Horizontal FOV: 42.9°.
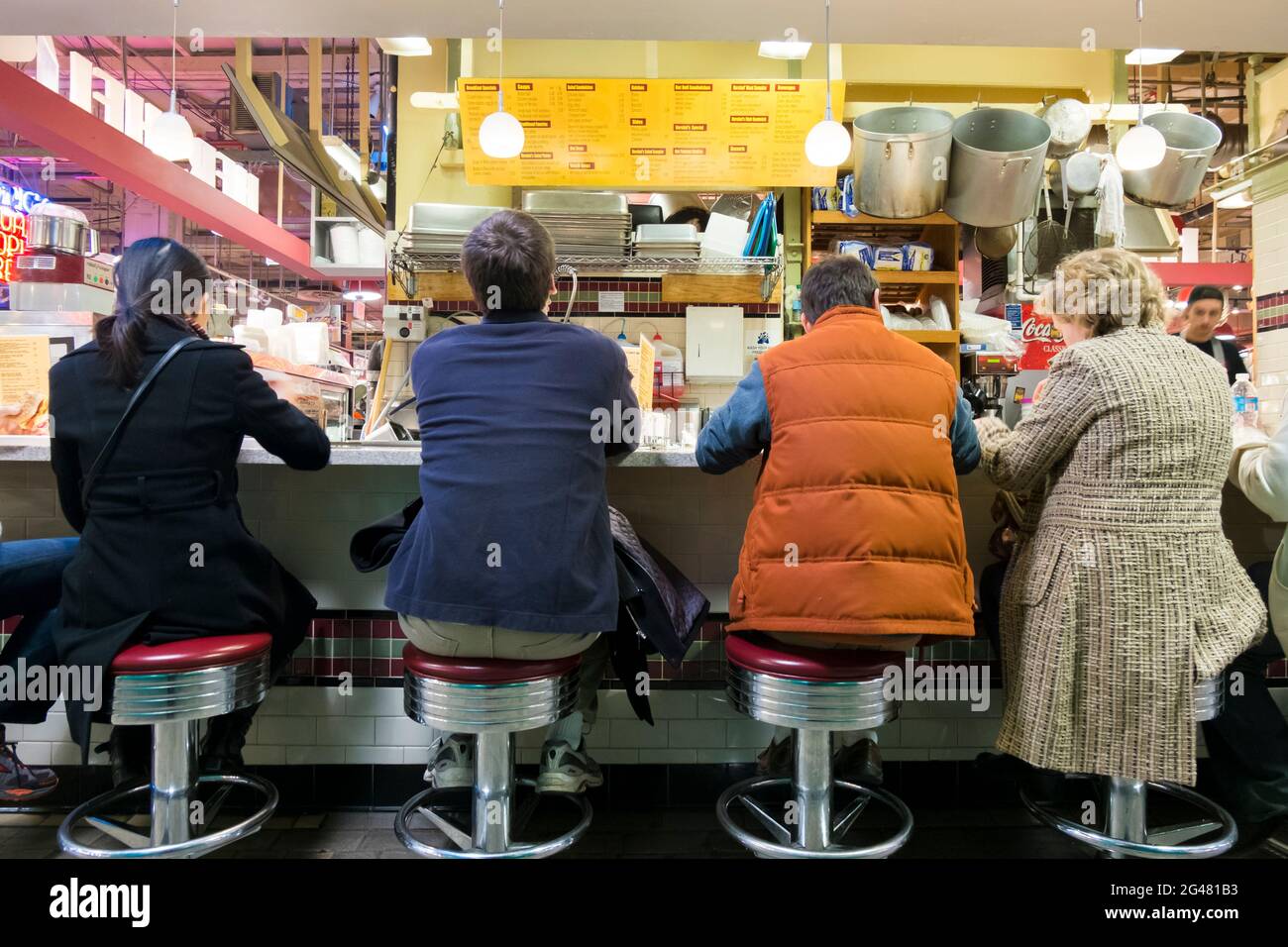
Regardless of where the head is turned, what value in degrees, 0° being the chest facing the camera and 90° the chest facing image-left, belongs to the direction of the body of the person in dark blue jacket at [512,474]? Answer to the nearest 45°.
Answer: approximately 180°

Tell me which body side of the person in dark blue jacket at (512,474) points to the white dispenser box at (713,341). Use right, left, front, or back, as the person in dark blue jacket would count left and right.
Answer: front

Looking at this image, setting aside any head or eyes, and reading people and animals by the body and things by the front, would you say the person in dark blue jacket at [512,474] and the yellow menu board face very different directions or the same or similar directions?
very different directions

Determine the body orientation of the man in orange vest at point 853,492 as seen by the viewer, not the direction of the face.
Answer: away from the camera

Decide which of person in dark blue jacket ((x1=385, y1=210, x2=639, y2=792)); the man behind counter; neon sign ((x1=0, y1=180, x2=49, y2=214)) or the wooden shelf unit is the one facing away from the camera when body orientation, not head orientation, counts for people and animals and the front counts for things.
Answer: the person in dark blue jacket

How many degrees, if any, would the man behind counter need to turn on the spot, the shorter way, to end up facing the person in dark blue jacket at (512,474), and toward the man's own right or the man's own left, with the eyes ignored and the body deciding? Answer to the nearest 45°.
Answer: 0° — they already face them

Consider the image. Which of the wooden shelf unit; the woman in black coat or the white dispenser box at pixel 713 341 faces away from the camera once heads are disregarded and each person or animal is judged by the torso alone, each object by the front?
the woman in black coat

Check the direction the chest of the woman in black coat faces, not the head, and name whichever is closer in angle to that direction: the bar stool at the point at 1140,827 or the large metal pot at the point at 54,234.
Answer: the large metal pot

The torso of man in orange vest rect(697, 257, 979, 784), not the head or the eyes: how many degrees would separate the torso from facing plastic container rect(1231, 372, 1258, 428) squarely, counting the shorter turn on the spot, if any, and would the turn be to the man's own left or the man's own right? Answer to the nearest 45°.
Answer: approximately 45° to the man's own right
